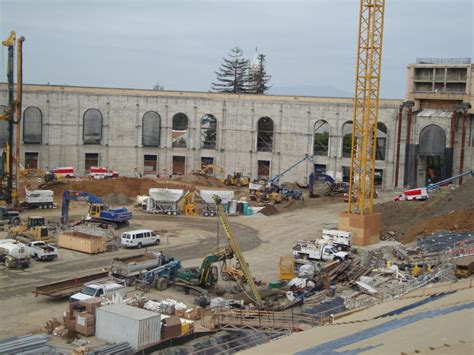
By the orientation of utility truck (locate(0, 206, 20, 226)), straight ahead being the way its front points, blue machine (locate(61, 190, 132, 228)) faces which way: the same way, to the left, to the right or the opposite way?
the opposite way

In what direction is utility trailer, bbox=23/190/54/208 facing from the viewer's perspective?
to the viewer's left

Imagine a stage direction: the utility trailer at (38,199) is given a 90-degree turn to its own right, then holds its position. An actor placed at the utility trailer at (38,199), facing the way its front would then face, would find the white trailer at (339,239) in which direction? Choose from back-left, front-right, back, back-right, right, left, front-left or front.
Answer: back-right

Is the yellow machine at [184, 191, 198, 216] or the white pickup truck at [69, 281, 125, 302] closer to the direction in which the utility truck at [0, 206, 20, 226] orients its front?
the yellow machine

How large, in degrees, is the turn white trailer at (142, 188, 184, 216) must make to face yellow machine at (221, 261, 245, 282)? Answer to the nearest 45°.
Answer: approximately 90° to its left

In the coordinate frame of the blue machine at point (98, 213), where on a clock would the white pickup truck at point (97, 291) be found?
The white pickup truck is roughly at 9 o'clock from the blue machine.

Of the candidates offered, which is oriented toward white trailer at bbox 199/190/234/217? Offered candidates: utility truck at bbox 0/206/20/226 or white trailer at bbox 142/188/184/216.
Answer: the utility truck

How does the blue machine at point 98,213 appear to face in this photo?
to the viewer's left

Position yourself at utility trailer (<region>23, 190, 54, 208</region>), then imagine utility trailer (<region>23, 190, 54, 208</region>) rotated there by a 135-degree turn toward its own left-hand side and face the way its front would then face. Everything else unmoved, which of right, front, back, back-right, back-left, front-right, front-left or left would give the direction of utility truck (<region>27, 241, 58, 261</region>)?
front-right
